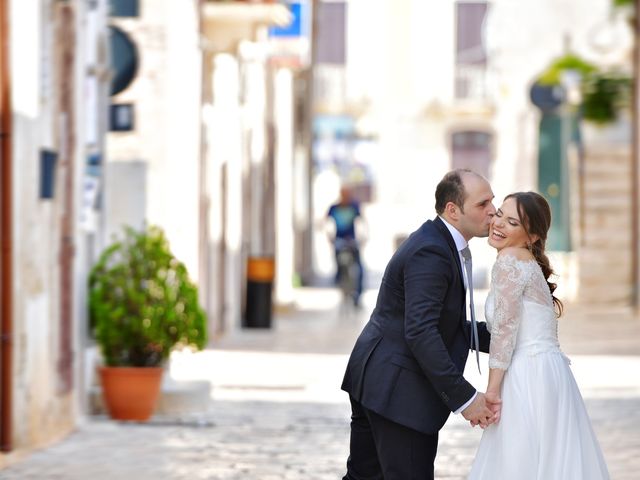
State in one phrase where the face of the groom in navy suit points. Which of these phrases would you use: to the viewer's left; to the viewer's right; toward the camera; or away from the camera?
to the viewer's right

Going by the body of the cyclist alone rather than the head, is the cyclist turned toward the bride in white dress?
yes

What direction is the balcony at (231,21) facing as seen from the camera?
to the viewer's right

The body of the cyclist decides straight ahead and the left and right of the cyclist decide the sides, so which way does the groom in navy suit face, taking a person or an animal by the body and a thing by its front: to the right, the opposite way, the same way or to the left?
to the left

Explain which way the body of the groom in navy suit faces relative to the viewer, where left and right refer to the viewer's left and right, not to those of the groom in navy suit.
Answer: facing to the right of the viewer

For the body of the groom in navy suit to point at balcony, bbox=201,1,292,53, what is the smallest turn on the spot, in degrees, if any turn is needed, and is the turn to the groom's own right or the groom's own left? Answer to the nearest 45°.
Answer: approximately 90° to the groom's own left

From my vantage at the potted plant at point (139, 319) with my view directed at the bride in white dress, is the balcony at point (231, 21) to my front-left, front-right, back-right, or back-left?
back-left
